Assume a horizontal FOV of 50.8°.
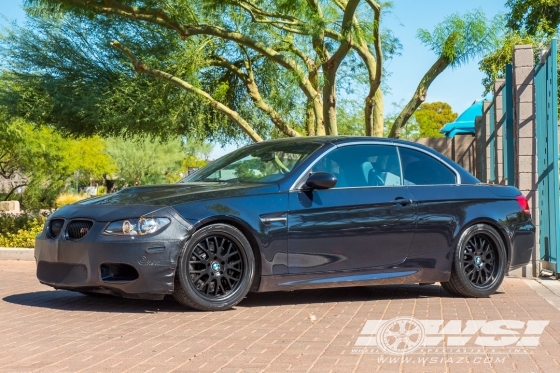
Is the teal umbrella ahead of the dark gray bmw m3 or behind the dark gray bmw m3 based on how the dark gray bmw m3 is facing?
behind

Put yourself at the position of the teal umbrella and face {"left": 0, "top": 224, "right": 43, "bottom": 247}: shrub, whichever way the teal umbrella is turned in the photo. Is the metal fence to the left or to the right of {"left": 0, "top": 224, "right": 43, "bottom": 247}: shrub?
left

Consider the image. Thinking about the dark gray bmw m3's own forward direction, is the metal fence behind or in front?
behind

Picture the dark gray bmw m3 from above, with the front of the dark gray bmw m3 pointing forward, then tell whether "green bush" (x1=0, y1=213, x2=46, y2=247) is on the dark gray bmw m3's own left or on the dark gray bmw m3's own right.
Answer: on the dark gray bmw m3's own right
